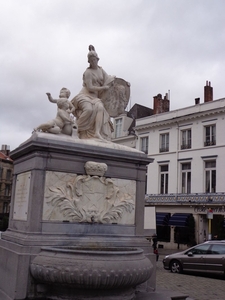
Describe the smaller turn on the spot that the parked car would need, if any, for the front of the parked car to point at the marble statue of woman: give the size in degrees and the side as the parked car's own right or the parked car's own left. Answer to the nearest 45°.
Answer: approximately 90° to the parked car's own left

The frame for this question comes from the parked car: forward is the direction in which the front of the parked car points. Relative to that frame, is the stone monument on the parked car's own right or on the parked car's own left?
on the parked car's own left

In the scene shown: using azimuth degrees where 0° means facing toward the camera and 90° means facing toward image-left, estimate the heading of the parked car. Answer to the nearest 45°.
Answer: approximately 90°

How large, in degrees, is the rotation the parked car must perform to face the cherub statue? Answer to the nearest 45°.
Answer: approximately 90° to its left
